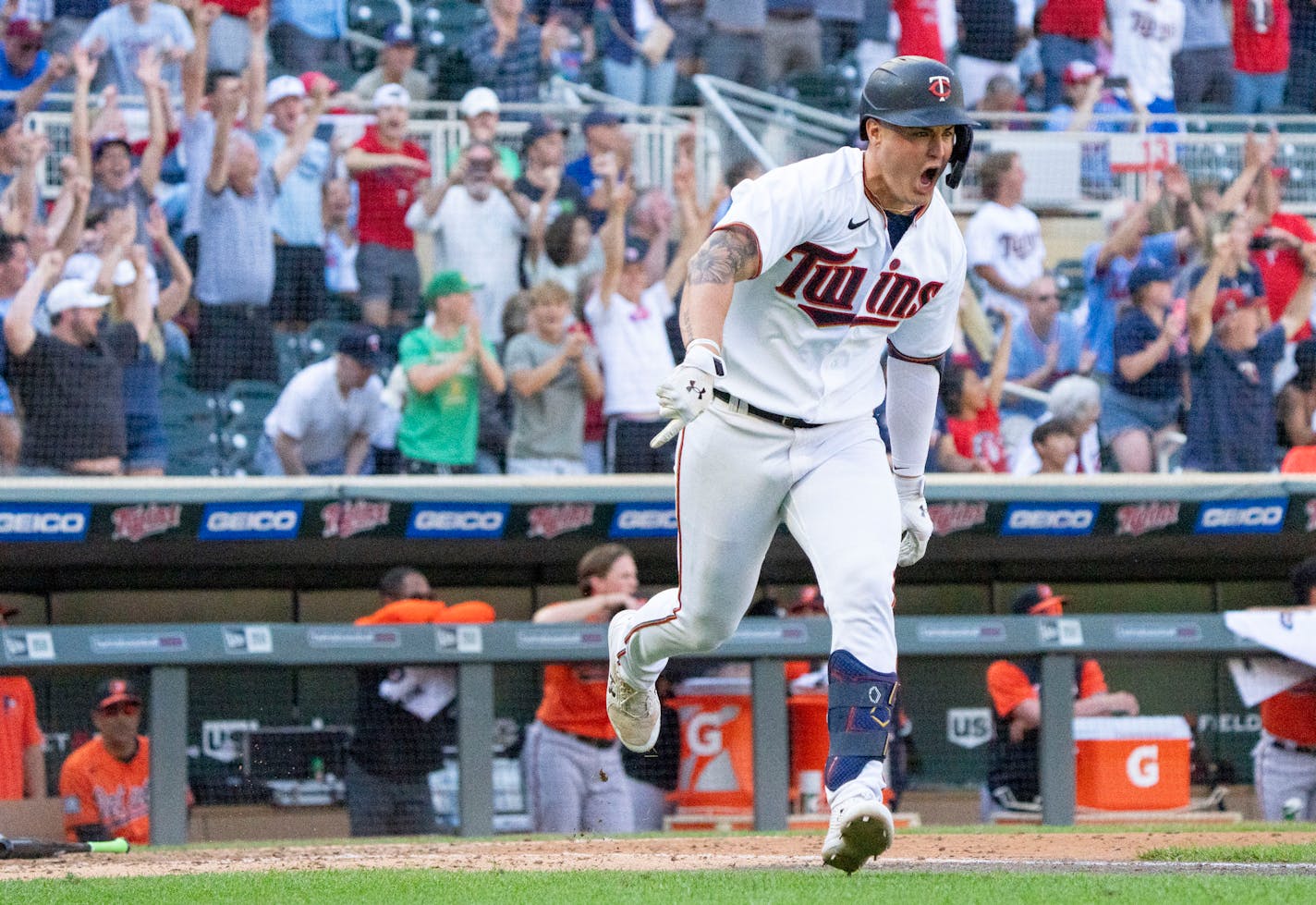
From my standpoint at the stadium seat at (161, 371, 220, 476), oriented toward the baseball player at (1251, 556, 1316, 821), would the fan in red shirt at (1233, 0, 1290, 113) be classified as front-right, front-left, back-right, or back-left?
front-left

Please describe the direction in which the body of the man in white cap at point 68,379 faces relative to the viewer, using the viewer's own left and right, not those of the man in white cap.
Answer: facing the viewer and to the right of the viewer

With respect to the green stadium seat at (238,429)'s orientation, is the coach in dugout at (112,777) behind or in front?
in front

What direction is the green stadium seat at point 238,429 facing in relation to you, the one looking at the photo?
facing the viewer

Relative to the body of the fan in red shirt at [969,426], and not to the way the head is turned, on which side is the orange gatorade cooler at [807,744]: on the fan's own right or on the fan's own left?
on the fan's own right

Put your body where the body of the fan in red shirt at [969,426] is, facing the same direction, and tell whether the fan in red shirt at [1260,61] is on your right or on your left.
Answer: on your left

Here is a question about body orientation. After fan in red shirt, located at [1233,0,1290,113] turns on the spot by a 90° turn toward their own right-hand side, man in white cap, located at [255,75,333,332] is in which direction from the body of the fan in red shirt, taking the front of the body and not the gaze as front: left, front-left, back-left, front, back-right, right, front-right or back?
front-left

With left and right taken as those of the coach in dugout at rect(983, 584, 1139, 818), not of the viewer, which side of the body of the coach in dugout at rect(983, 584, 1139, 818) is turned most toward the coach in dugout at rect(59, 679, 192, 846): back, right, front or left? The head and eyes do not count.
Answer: right

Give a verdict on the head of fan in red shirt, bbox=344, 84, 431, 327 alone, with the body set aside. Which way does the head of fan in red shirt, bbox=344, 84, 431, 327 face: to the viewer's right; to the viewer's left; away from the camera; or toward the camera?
toward the camera

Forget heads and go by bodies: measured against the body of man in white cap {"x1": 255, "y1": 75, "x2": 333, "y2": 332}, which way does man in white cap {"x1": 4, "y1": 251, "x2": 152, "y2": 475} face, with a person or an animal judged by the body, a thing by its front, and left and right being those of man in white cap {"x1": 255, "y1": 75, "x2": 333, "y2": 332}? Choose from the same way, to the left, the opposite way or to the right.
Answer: the same way

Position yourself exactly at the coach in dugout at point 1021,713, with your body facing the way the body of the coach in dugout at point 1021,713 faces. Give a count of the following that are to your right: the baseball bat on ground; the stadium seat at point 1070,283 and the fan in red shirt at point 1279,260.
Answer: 1

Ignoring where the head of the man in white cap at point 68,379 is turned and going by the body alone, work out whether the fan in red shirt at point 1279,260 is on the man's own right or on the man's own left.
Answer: on the man's own left

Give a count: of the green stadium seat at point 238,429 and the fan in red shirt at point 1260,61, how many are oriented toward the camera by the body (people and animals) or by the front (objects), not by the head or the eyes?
2

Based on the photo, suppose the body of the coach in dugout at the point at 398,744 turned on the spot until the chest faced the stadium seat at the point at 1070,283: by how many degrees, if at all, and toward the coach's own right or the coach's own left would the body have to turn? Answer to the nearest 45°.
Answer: approximately 90° to the coach's own left

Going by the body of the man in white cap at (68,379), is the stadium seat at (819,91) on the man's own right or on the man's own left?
on the man's own left

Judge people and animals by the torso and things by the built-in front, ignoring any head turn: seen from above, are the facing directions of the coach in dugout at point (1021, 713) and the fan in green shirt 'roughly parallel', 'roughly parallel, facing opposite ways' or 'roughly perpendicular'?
roughly parallel

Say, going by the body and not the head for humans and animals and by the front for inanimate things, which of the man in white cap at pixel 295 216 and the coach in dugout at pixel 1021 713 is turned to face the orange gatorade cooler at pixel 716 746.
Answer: the man in white cap
